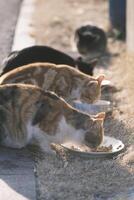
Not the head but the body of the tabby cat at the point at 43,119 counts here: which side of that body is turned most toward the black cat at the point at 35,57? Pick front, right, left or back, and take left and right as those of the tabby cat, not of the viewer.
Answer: left

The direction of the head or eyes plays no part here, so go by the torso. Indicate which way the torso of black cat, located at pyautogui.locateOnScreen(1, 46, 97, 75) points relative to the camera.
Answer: to the viewer's right

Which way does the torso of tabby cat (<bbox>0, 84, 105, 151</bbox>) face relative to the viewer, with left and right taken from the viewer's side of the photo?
facing to the right of the viewer

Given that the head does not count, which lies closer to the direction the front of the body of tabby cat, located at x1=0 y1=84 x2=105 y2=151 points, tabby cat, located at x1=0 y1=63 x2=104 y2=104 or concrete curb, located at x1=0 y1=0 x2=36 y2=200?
the tabby cat

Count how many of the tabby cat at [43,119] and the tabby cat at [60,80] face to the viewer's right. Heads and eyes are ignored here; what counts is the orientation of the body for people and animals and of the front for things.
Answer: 2

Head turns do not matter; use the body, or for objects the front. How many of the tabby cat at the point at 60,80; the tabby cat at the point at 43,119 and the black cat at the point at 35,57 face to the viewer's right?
3

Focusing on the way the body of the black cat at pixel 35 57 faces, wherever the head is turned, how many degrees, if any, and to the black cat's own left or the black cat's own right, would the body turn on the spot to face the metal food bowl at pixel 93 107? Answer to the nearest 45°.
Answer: approximately 45° to the black cat's own right

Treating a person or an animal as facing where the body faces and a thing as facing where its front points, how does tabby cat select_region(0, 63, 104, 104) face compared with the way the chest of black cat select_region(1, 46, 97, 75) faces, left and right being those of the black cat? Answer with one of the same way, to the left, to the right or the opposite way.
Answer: the same way

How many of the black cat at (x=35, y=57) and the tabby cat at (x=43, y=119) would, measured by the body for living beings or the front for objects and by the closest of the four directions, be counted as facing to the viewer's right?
2

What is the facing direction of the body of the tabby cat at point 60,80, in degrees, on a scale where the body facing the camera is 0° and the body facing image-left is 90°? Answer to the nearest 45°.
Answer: approximately 270°

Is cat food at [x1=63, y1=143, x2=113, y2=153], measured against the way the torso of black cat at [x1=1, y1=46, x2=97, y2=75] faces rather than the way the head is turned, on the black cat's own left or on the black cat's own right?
on the black cat's own right
